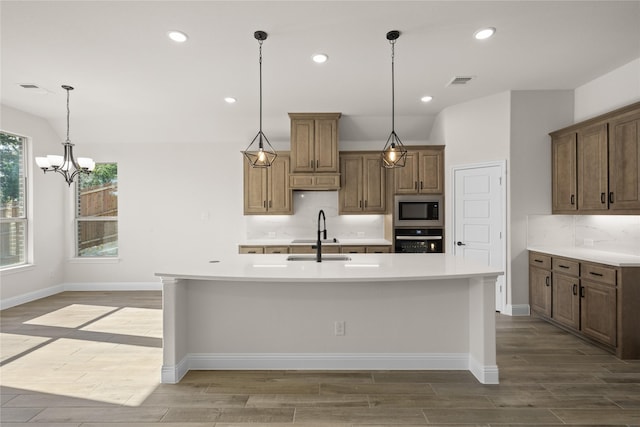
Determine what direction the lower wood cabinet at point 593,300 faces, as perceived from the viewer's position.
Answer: facing the viewer and to the left of the viewer

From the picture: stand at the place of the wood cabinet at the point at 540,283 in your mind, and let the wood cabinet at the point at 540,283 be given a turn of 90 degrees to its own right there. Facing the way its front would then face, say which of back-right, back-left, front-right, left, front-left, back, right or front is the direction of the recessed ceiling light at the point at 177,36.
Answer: left

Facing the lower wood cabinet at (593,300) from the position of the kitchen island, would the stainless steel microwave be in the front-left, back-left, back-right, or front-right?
front-left

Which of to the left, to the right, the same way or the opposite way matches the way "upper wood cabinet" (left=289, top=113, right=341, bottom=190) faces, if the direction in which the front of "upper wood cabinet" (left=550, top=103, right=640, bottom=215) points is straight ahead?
to the left

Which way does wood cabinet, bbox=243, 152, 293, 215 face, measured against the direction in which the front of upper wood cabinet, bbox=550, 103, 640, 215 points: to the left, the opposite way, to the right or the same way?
to the left

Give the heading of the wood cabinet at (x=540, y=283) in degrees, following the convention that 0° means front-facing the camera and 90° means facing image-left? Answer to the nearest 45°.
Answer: approximately 45°

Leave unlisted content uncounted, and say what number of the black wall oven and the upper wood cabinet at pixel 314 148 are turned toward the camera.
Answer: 2

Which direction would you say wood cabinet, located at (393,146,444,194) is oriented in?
toward the camera

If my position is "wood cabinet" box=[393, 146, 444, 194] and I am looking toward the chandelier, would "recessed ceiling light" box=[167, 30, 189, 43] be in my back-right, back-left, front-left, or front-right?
front-left

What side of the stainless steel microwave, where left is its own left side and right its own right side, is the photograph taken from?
front

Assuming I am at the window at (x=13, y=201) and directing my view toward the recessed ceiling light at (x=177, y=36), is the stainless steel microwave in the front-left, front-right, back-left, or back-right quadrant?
front-left

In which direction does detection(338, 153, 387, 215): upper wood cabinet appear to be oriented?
toward the camera

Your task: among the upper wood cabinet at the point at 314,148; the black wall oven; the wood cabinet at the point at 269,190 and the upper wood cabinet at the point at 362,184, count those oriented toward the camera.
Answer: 4

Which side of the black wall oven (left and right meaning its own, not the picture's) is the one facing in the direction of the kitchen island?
front

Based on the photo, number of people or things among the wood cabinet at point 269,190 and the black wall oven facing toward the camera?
2
